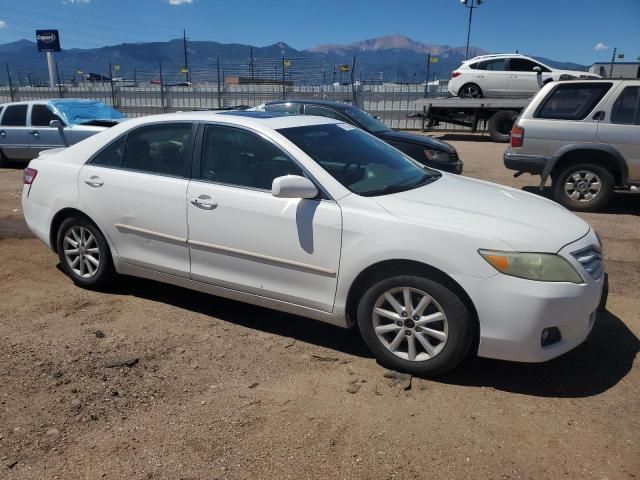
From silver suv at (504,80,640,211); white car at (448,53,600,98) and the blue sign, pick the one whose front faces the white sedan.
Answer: the blue sign

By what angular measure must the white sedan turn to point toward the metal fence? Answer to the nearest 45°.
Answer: approximately 135° to its left

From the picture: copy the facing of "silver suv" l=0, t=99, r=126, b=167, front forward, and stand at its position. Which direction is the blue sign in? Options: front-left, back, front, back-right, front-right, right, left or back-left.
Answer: back-left

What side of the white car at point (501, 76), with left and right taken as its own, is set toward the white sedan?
right

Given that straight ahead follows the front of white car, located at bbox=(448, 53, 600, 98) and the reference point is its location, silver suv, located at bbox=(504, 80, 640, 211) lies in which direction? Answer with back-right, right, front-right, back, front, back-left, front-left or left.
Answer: right

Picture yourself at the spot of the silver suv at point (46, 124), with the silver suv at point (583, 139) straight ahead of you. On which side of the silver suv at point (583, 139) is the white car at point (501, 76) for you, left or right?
left

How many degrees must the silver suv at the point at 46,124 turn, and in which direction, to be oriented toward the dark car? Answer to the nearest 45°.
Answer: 0° — it already faces it

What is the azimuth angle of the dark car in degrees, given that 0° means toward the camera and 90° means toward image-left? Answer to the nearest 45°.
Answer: approximately 315°

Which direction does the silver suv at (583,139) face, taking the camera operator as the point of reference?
facing to the right of the viewer

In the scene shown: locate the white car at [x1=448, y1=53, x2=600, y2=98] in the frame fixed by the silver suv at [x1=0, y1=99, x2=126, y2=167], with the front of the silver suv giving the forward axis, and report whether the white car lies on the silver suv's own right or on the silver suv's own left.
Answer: on the silver suv's own left

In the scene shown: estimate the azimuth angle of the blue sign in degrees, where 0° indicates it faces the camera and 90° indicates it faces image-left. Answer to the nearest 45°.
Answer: approximately 0°

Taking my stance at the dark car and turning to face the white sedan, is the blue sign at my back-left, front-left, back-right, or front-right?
back-right
